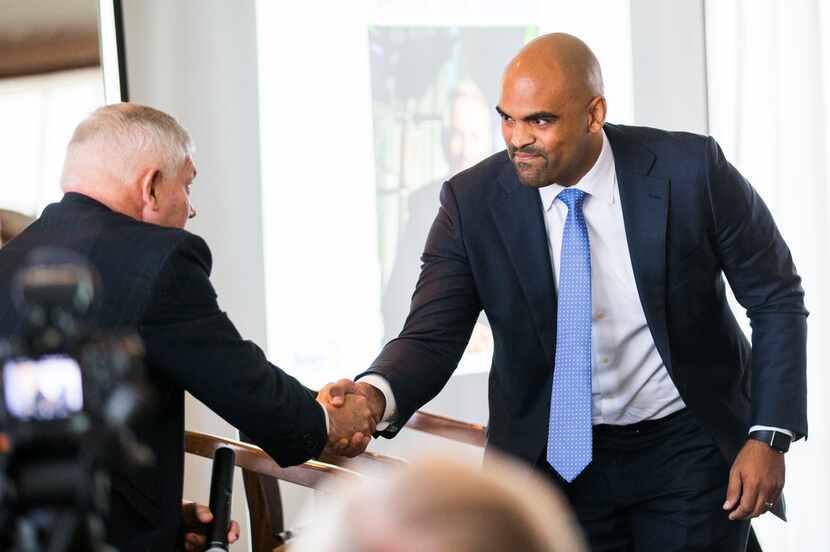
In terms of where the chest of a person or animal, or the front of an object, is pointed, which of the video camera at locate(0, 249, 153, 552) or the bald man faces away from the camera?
the video camera

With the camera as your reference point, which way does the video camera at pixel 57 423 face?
facing away from the viewer

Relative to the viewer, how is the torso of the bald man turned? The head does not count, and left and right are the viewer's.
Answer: facing the viewer and to the left of the viewer

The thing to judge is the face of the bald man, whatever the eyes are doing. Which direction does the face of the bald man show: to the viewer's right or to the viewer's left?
to the viewer's left

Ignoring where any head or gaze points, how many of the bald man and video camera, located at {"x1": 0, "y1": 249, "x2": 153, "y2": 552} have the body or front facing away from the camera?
1

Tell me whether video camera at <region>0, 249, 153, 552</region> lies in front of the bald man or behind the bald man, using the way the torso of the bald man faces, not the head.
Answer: in front

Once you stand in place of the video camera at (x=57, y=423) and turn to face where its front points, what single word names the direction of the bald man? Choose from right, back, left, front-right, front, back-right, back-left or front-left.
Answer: front-right
